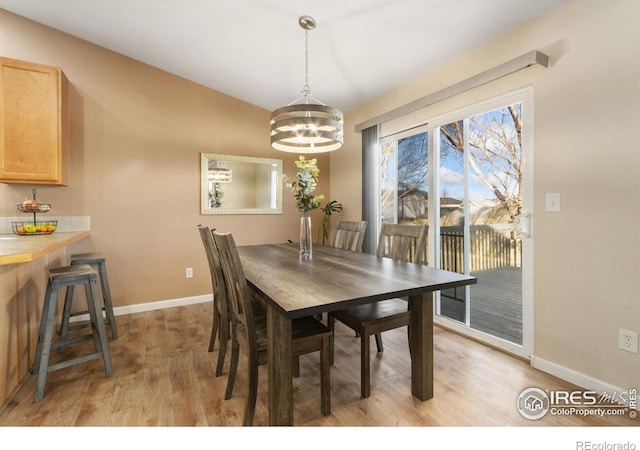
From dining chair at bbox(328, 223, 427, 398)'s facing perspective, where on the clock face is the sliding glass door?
The sliding glass door is roughly at 6 o'clock from the dining chair.

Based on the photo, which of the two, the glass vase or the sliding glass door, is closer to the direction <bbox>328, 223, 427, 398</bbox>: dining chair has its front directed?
the glass vase

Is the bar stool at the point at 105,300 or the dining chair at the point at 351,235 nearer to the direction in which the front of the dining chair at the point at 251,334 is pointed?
the dining chair

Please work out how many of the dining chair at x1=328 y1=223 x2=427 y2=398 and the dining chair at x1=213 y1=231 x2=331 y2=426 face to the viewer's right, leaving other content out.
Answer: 1

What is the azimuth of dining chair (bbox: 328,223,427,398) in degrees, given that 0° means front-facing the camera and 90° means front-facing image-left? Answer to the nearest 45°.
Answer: approximately 45°

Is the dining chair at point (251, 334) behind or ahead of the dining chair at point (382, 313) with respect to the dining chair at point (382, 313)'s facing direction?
ahead

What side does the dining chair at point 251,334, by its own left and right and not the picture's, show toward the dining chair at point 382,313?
front

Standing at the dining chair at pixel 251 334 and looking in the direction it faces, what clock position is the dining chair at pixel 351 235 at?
the dining chair at pixel 351 235 is roughly at 10 o'clock from the dining chair at pixel 251 334.

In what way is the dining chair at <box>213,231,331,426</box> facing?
to the viewer's right

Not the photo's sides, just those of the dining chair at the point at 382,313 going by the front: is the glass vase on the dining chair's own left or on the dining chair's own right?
on the dining chair's own right
